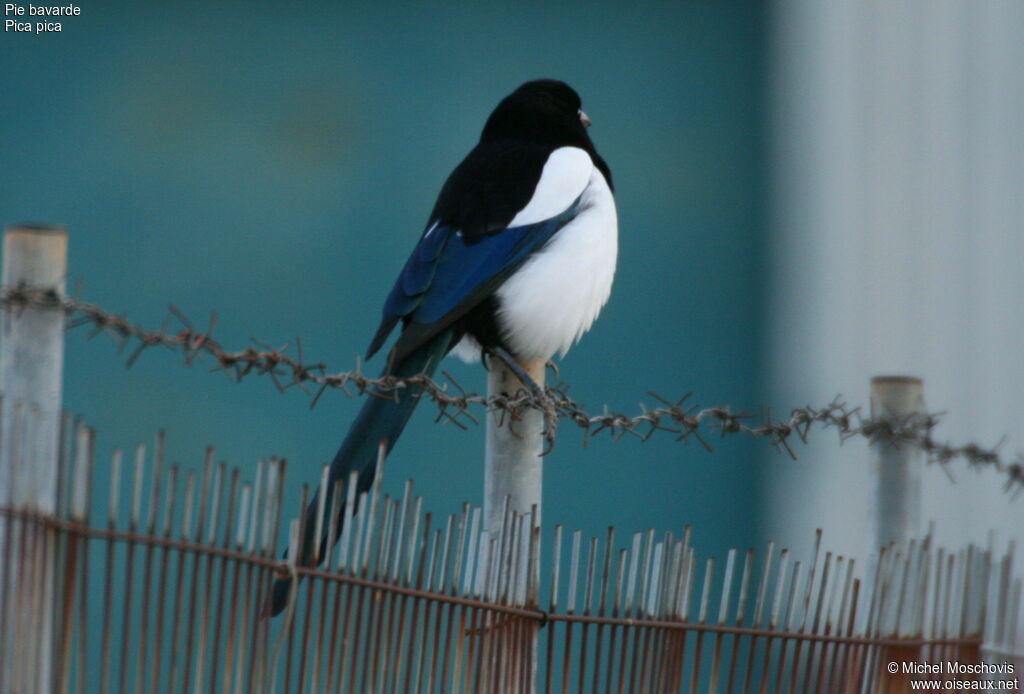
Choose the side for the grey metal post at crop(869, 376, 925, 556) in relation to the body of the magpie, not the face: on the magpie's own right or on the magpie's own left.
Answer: on the magpie's own right

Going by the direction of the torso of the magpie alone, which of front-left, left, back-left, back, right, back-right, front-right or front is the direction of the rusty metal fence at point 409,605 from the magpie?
back-right

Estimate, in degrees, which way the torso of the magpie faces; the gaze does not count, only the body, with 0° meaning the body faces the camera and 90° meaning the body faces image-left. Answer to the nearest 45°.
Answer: approximately 225°
